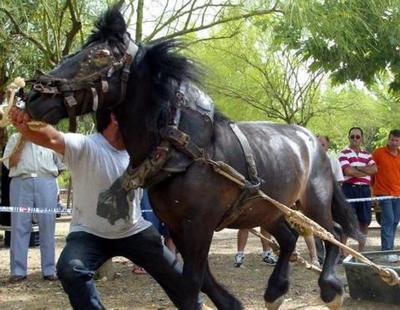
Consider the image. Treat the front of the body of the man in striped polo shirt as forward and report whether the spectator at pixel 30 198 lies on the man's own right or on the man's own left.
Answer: on the man's own right

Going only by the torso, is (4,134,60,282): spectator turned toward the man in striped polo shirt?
no

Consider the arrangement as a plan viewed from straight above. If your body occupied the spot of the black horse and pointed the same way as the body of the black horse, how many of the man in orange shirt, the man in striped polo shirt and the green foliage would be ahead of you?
0

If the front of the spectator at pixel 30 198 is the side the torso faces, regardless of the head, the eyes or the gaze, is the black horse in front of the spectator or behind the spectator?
in front

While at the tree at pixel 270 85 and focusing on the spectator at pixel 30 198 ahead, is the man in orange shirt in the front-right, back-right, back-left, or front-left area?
front-left

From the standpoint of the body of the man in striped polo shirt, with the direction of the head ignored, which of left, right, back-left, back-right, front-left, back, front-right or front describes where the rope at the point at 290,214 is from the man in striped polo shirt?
front

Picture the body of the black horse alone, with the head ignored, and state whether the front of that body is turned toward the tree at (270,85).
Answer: no

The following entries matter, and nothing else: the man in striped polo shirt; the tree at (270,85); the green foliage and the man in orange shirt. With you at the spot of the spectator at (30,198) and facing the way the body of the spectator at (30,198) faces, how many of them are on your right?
0

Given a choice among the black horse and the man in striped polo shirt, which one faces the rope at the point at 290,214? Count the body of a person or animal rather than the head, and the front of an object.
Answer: the man in striped polo shirt

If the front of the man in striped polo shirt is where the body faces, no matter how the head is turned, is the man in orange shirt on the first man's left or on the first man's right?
on the first man's left

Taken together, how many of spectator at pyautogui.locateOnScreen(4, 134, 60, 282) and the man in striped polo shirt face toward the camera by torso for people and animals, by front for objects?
2

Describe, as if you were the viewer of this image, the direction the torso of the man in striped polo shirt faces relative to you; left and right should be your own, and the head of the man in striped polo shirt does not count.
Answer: facing the viewer

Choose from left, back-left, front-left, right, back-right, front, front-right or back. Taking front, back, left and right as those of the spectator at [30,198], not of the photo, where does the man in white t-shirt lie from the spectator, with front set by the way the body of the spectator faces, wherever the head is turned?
front

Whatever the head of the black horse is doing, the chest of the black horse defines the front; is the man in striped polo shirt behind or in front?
behind

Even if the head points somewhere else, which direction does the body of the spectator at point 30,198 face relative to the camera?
toward the camera
